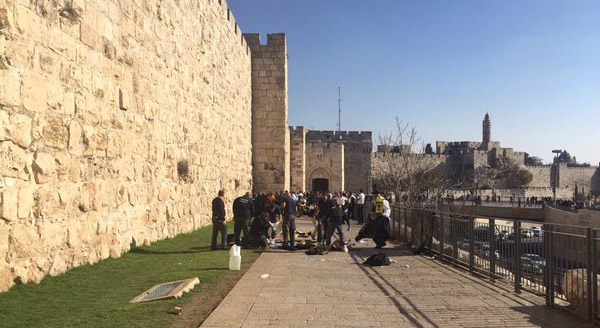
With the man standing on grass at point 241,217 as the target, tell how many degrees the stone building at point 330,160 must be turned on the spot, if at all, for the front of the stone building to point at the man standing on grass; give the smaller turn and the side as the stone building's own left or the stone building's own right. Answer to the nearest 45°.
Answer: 0° — it already faces them

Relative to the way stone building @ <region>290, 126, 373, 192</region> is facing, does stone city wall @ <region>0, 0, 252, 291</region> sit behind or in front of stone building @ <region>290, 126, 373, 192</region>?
in front

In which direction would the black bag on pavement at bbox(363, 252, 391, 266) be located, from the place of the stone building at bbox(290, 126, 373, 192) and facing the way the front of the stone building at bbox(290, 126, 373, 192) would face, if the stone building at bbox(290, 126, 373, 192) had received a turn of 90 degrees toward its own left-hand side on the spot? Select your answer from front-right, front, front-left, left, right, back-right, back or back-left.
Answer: right

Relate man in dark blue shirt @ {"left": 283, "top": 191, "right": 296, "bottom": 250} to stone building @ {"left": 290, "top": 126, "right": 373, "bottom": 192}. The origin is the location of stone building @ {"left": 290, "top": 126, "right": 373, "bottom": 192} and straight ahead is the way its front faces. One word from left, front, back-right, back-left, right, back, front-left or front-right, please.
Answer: front

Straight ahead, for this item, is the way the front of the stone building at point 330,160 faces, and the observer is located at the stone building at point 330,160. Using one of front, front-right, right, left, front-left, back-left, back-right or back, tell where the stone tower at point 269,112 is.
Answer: front

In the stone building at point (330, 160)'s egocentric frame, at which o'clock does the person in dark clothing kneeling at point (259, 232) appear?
The person in dark clothing kneeling is roughly at 12 o'clock from the stone building.

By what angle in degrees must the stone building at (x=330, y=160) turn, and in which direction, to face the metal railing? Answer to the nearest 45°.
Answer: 0° — it already faces it

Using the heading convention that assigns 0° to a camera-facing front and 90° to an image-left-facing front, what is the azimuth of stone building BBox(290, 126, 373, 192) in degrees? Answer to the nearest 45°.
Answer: approximately 0°

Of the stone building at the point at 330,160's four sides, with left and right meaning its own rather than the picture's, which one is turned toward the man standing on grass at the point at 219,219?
front

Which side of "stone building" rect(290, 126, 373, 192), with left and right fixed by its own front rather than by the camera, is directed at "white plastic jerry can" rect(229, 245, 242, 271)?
front
